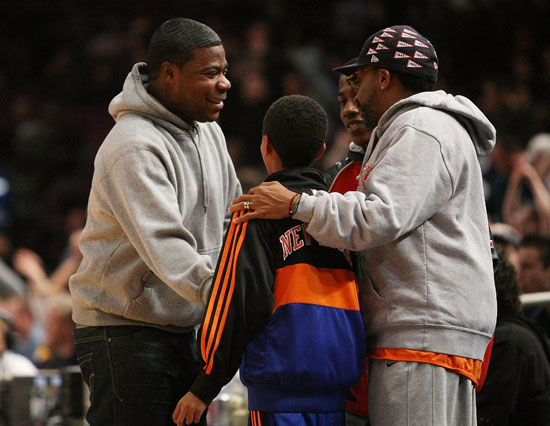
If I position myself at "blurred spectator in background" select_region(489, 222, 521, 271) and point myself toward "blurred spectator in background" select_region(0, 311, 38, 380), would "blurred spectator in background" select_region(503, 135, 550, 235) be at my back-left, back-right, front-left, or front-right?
back-right

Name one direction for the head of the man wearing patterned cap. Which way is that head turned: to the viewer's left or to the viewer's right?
to the viewer's left

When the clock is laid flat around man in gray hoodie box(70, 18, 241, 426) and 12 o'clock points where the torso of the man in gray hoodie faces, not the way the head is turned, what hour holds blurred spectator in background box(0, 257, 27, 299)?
The blurred spectator in background is roughly at 7 o'clock from the man in gray hoodie.

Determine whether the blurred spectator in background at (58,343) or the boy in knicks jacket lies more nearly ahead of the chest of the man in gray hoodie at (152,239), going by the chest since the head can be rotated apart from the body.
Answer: the boy in knicks jacket

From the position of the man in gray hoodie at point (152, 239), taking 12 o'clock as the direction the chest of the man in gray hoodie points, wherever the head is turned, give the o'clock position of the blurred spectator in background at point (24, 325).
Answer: The blurred spectator in background is roughly at 7 o'clock from the man in gray hoodie.

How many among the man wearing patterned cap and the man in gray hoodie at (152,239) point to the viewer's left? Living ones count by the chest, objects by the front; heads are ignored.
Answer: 1

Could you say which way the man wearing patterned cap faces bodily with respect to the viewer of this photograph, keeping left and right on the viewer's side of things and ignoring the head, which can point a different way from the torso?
facing to the left of the viewer

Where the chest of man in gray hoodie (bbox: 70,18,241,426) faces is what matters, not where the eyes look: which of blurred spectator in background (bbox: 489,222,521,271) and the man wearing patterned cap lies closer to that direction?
the man wearing patterned cap

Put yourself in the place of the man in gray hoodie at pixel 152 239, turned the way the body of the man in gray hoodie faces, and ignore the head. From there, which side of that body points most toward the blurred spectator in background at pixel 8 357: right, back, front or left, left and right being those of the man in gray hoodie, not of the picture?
back

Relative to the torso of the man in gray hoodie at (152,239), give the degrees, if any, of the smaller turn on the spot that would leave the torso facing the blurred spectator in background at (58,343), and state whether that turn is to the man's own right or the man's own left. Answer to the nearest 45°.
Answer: approximately 135° to the man's own left

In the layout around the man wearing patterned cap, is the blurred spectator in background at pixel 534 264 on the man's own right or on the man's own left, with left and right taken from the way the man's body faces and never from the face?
on the man's own right

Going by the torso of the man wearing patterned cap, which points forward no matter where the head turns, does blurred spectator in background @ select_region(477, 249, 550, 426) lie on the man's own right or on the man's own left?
on the man's own right
